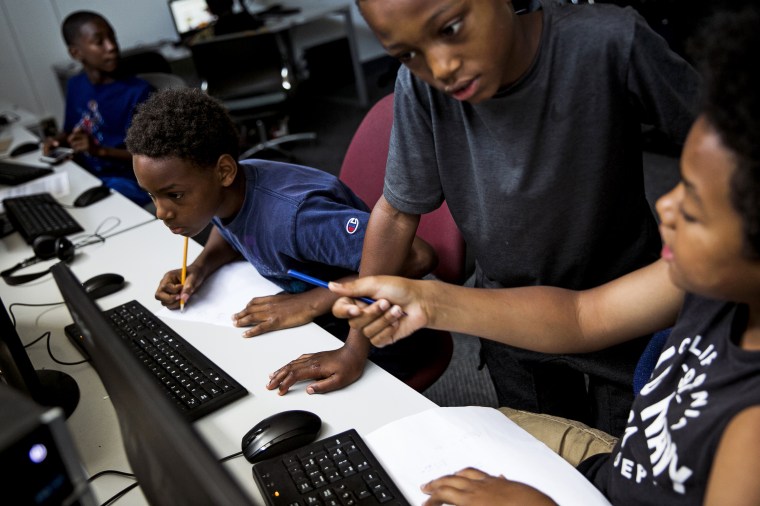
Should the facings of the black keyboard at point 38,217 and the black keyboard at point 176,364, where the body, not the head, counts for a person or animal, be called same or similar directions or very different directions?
same or similar directions

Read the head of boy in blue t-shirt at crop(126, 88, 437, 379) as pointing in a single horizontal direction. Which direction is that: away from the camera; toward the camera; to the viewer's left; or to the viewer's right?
to the viewer's left

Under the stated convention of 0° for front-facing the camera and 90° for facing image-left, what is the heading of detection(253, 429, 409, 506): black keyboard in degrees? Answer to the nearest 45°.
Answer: approximately 225°

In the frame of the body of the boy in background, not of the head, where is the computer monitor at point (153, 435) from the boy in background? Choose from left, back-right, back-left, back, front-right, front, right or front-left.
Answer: front-left

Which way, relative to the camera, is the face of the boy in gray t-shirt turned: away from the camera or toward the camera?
toward the camera

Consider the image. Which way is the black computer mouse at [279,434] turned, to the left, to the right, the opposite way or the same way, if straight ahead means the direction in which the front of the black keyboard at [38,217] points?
the opposite way

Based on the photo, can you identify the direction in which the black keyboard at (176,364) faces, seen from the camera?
facing away from the viewer and to the right of the viewer

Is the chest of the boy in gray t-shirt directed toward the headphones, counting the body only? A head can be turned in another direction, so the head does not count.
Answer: no

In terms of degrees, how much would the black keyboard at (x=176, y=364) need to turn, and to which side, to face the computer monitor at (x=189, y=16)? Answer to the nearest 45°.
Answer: approximately 45° to its left
